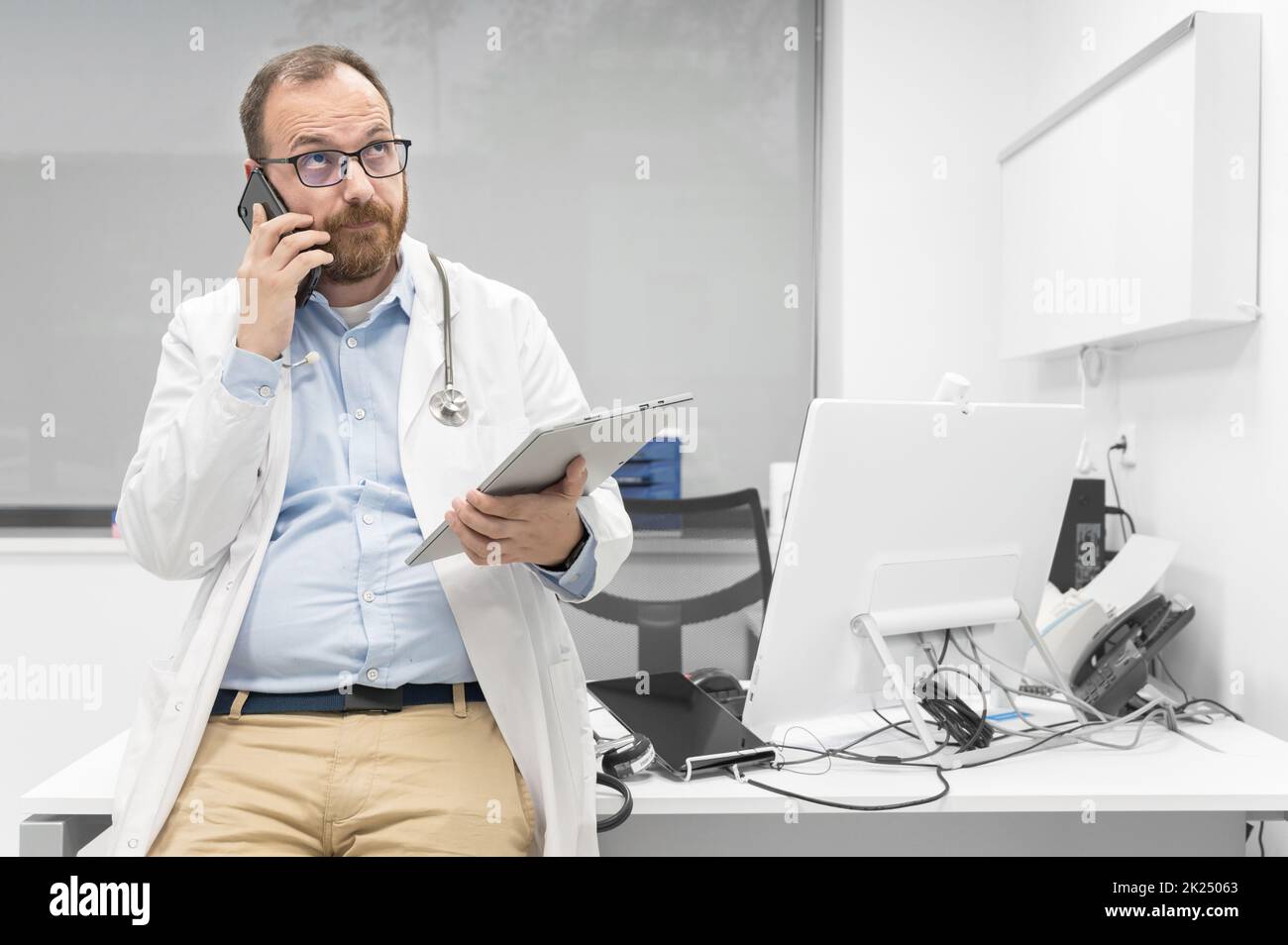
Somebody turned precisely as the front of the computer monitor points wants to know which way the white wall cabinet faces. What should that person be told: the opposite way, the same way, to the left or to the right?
to the left

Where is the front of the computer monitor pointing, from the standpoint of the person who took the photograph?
facing away from the viewer and to the left of the viewer

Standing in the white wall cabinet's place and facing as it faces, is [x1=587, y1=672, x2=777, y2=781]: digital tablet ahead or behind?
ahead

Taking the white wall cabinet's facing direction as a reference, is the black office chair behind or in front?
in front
